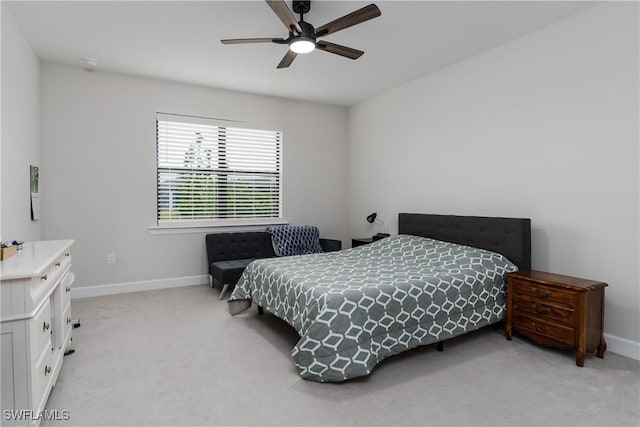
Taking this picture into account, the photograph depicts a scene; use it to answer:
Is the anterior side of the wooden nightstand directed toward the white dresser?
yes

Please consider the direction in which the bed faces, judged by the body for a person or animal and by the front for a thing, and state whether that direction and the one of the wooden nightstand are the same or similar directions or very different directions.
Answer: same or similar directions

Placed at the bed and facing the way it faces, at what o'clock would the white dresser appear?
The white dresser is roughly at 12 o'clock from the bed.

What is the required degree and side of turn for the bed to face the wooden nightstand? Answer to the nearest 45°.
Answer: approximately 135° to its left

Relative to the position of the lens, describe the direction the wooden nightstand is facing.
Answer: facing the viewer and to the left of the viewer

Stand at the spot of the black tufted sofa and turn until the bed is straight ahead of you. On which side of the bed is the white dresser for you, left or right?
right

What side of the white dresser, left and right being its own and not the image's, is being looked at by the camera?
right

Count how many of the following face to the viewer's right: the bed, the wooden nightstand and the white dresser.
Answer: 1

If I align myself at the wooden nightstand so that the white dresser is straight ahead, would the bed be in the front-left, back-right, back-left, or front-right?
front-right

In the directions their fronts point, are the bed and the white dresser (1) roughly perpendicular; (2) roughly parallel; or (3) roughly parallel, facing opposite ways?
roughly parallel, facing opposite ways

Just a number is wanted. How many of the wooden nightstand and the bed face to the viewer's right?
0

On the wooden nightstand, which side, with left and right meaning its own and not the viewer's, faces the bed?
right

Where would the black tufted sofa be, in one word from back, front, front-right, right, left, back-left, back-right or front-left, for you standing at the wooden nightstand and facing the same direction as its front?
front-right

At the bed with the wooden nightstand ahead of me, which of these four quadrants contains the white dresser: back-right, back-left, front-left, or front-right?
back-right
